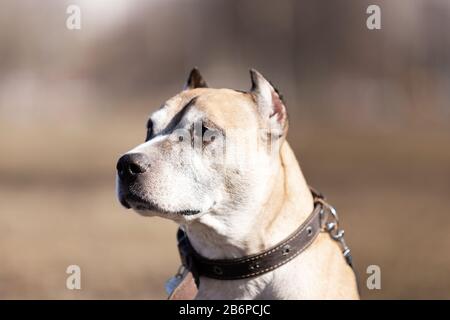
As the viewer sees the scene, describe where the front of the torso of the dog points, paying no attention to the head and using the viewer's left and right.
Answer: facing the viewer and to the left of the viewer
